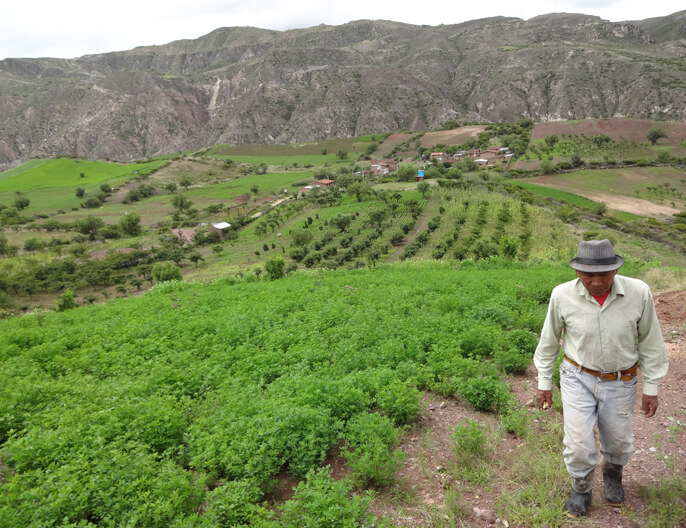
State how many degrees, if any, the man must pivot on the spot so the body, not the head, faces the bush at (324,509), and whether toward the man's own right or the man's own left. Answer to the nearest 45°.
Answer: approximately 45° to the man's own right

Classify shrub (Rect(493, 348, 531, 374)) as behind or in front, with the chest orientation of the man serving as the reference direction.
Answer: behind

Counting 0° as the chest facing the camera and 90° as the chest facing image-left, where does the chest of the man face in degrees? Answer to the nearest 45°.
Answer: approximately 0°
